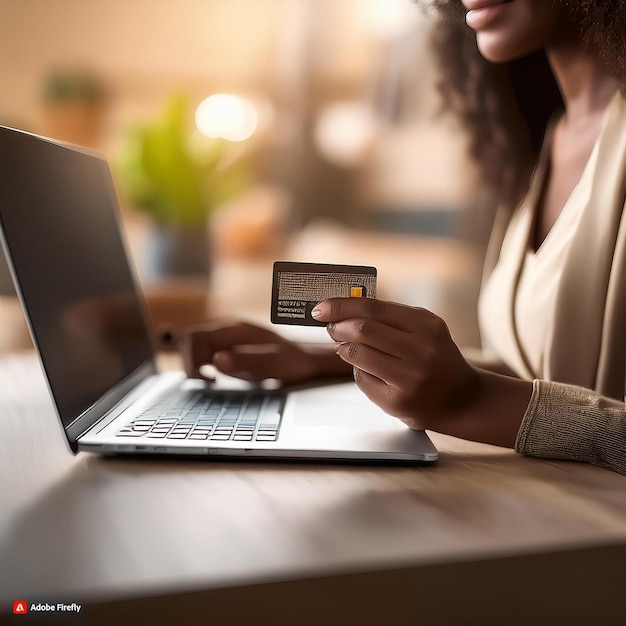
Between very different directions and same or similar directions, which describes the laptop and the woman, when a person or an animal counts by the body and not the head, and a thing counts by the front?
very different directions

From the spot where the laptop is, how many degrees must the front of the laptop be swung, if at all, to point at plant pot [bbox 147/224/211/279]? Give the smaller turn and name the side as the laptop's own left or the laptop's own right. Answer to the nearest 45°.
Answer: approximately 90° to the laptop's own left

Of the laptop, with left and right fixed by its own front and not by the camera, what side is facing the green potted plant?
left

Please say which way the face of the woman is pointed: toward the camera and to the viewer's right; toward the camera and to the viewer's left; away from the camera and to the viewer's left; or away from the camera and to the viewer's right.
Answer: toward the camera and to the viewer's left

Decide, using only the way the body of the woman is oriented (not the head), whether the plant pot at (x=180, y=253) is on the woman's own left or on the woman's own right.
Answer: on the woman's own right

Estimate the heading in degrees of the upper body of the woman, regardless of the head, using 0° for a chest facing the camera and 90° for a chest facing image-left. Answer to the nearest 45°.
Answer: approximately 45°

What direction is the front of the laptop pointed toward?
to the viewer's right

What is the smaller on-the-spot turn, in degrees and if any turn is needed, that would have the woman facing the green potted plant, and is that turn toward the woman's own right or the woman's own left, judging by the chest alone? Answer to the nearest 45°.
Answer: approximately 90° to the woman's own right
